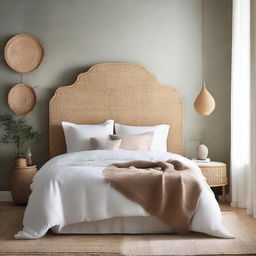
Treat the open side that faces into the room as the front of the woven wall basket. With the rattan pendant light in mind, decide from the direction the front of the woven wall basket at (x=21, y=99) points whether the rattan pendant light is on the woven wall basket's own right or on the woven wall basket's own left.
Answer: on the woven wall basket's own left

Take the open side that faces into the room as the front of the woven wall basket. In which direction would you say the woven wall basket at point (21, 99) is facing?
toward the camera

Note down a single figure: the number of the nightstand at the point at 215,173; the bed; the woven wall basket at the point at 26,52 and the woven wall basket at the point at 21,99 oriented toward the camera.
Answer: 4

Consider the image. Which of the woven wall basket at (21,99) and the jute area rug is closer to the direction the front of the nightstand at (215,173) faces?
the jute area rug

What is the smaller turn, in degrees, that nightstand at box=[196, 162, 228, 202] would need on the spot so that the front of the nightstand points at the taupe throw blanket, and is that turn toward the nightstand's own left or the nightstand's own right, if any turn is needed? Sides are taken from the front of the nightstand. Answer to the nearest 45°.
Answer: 0° — it already faces it

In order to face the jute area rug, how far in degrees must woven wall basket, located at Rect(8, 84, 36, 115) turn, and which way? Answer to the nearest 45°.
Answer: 0° — it already faces it

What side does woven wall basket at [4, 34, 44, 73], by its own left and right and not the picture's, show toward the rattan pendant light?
left

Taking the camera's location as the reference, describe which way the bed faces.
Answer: facing the viewer
